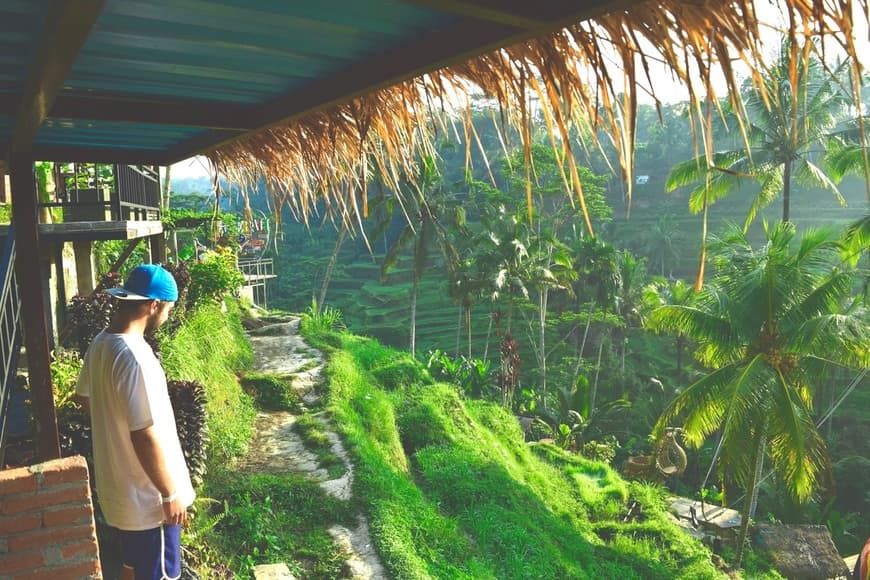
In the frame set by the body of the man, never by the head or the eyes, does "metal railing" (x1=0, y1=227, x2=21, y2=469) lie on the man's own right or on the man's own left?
on the man's own left

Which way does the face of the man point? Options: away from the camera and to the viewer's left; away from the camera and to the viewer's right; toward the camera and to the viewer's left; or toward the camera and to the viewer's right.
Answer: away from the camera and to the viewer's right

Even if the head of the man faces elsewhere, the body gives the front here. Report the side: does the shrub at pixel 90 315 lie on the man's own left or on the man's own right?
on the man's own left

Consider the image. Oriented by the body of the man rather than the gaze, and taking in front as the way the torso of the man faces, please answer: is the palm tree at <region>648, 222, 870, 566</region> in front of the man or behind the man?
in front

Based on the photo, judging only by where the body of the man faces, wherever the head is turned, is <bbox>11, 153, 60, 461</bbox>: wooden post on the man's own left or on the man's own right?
on the man's own left

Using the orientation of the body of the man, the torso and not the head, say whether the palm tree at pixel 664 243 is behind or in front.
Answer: in front

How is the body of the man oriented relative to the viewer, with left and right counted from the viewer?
facing away from the viewer and to the right of the viewer
